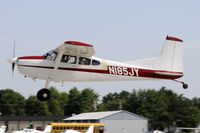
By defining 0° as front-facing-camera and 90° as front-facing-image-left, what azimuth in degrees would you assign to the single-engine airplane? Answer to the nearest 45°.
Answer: approximately 90°
